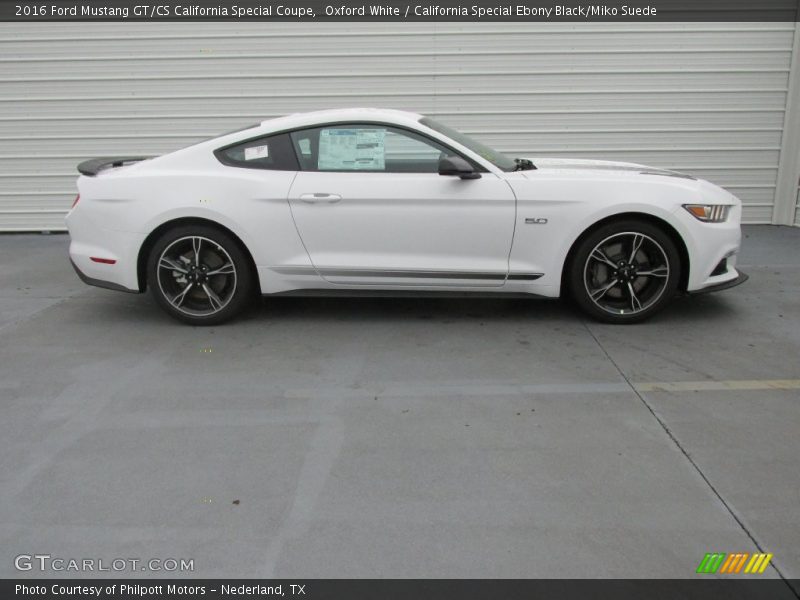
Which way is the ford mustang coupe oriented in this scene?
to the viewer's right
